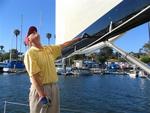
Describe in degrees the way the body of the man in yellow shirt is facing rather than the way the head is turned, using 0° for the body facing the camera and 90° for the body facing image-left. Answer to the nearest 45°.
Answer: approximately 315°
